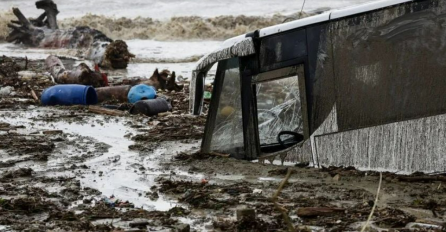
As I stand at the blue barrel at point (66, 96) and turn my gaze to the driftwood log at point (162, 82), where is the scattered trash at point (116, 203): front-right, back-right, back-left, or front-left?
back-right

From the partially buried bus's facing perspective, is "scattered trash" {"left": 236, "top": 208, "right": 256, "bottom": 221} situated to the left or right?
on its left

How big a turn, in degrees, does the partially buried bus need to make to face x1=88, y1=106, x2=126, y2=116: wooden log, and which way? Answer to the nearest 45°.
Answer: approximately 45° to its right

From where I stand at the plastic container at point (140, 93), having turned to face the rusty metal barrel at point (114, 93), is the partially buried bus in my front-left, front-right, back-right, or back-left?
back-left

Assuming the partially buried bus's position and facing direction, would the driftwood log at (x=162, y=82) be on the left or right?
on its right

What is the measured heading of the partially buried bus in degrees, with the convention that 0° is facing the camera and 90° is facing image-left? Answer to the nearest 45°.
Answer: approximately 90°

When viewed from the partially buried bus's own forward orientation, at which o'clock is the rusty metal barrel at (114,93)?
The rusty metal barrel is roughly at 2 o'clock from the partially buried bus.

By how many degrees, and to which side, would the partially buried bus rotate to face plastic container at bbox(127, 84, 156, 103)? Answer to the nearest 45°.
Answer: approximately 45° to its right

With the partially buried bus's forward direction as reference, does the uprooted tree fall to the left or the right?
on its right
